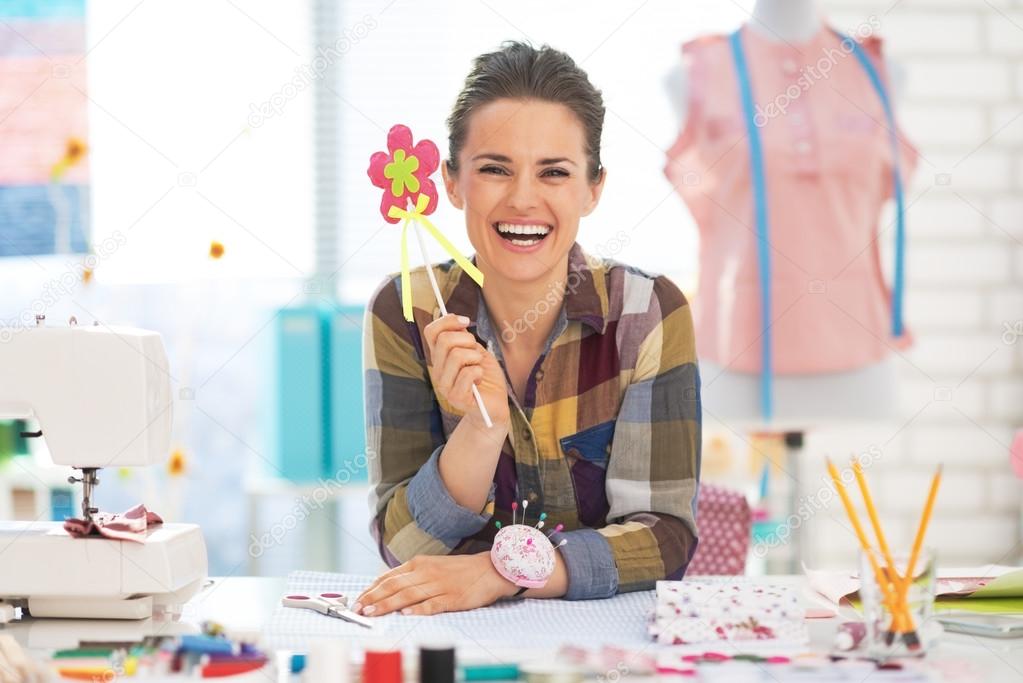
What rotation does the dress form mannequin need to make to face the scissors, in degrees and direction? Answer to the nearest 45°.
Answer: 0° — it already faces it

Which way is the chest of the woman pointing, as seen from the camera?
toward the camera

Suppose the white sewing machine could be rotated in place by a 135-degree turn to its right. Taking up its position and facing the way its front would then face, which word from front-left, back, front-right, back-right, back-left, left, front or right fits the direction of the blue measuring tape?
left

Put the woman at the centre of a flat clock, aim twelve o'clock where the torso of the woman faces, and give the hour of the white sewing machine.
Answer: The white sewing machine is roughly at 2 o'clock from the woman.

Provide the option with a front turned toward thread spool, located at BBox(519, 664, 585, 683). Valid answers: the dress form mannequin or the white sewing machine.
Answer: the dress form mannequin

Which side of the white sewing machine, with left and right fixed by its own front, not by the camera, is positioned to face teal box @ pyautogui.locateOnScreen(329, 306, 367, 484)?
front

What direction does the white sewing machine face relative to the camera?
away from the camera

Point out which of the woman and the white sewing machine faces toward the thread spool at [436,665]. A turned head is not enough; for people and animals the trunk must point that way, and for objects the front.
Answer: the woman

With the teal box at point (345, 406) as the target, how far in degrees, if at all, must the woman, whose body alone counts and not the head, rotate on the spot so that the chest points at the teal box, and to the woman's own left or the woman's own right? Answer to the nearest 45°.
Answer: approximately 180°

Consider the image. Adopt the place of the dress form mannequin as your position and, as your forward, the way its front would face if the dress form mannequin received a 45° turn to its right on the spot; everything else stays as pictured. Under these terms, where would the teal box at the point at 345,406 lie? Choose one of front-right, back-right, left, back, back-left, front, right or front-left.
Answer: front-right

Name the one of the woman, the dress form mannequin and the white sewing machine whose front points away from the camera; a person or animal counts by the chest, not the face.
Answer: the white sewing machine

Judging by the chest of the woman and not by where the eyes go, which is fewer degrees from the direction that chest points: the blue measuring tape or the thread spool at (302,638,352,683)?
the thread spool

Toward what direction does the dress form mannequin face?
toward the camera

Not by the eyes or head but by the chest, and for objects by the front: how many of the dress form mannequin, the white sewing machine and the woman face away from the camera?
1
